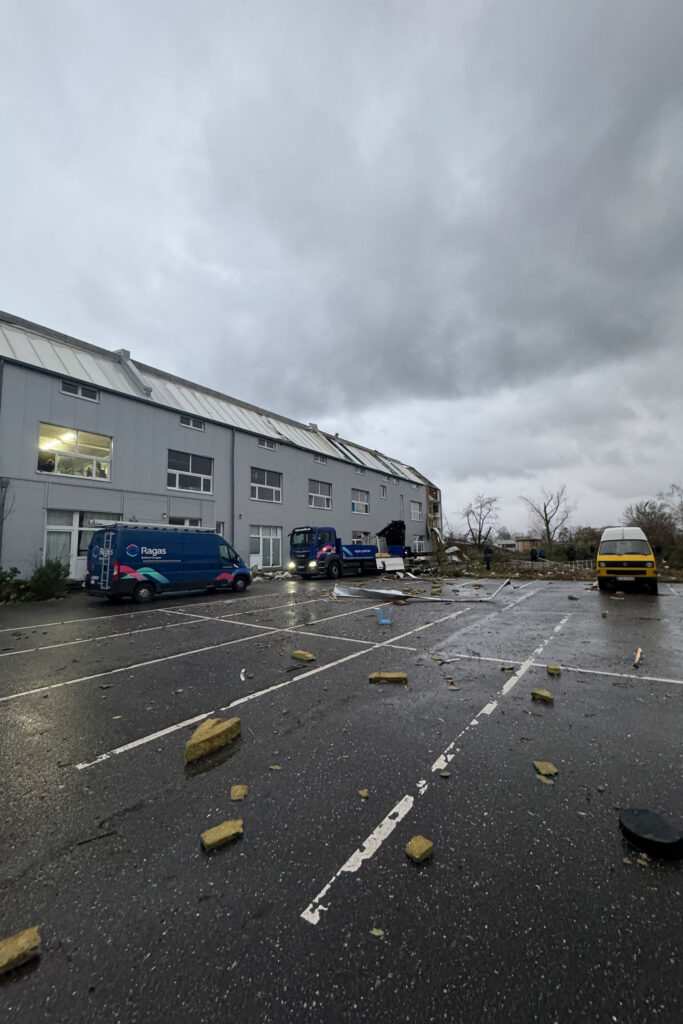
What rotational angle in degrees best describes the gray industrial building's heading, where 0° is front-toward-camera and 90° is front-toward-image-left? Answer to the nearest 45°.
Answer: approximately 315°

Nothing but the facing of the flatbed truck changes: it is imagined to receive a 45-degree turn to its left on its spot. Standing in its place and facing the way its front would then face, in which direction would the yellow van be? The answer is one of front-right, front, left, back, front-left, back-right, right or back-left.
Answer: front-left

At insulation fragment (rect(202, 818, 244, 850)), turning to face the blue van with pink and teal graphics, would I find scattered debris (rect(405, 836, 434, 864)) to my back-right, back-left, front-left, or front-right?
back-right

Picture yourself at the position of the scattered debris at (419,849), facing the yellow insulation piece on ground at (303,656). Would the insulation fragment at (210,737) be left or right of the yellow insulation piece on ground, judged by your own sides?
left

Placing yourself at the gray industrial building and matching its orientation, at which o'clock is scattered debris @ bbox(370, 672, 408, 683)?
The scattered debris is roughly at 1 o'clock from the gray industrial building.

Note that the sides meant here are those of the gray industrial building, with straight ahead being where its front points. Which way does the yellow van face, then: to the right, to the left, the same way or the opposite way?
to the right

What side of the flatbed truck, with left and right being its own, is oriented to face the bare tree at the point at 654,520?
back

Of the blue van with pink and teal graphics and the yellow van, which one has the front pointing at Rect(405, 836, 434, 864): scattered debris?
the yellow van

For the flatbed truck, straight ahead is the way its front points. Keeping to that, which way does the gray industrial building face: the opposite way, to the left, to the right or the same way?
to the left

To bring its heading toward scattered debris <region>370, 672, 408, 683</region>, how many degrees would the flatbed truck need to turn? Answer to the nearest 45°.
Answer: approximately 45° to its left

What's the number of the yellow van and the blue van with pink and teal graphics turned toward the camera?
1

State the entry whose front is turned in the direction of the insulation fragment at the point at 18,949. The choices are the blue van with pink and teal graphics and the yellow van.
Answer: the yellow van

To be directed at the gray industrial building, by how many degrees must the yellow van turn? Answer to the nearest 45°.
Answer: approximately 90° to its right

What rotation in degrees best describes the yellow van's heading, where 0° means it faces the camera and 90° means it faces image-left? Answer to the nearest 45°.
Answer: approximately 0°

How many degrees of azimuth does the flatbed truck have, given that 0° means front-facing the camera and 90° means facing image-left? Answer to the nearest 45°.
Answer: approximately 45°

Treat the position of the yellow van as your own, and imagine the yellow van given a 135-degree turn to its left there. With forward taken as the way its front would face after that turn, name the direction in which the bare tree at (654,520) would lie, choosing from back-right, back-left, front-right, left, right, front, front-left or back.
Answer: front-left
